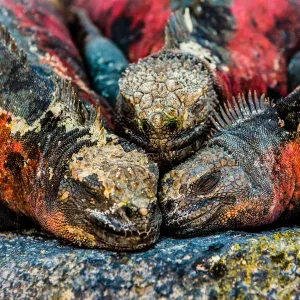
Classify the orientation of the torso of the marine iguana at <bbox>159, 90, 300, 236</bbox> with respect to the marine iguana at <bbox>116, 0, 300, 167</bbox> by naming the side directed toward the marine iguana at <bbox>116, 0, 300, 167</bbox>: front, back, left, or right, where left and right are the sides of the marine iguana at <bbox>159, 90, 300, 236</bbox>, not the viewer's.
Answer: right

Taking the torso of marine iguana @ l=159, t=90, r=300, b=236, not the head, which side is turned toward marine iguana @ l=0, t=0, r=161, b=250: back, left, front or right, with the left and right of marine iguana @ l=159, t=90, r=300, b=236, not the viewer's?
front

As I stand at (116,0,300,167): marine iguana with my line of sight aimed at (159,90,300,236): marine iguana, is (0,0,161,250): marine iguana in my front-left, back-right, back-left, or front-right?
front-right

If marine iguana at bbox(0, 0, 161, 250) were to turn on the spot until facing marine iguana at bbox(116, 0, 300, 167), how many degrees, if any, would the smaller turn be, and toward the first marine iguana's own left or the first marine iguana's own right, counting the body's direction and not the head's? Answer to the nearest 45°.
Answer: approximately 90° to the first marine iguana's own left

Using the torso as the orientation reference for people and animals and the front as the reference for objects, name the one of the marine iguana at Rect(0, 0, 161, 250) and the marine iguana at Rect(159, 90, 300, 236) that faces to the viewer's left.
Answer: the marine iguana at Rect(159, 90, 300, 236)

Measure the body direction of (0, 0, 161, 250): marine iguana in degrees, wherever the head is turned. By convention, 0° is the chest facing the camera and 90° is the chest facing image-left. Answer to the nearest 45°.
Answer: approximately 315°

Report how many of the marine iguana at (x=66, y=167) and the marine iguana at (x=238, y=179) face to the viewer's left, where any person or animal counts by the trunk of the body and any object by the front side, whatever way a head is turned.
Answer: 1

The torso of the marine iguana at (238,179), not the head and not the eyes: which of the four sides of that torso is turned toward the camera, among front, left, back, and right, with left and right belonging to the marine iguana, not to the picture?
left
